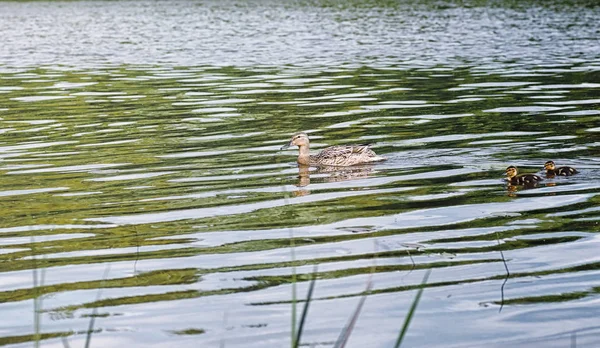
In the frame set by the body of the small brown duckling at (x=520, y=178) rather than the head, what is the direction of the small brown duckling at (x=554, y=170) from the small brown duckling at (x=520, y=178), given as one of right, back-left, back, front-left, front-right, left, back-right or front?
back-right

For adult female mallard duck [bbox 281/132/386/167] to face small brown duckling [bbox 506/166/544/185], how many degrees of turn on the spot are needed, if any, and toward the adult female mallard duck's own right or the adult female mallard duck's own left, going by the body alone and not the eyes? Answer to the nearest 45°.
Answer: approximately 135° to the adult female mallard duck's own left

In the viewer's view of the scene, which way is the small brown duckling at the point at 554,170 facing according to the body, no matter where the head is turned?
to the viewer's left

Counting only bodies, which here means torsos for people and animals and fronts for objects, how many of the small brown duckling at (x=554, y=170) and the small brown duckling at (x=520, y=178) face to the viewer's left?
2

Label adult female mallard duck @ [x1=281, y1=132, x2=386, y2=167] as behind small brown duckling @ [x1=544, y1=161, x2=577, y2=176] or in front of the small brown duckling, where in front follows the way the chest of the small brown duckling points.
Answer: in front

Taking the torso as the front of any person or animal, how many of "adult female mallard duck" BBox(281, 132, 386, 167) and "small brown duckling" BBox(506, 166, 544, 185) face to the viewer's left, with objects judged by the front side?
2

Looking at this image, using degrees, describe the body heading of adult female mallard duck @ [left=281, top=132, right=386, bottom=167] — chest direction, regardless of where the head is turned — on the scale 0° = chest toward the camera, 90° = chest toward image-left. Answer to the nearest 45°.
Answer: approximately 90°

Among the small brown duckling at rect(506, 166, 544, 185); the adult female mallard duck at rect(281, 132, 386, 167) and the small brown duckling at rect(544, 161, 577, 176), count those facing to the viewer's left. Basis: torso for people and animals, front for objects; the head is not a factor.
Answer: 3

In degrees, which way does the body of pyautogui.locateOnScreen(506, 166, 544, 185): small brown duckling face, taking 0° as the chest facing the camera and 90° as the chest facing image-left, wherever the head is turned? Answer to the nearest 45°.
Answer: approximately 90°
